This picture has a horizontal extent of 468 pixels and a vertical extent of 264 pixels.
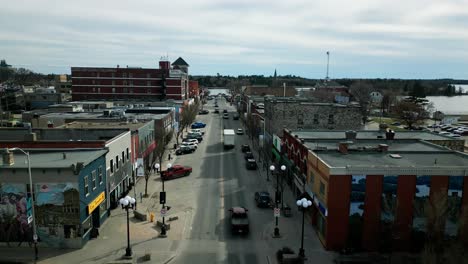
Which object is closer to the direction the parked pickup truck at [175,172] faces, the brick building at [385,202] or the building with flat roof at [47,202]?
the building with flat roof

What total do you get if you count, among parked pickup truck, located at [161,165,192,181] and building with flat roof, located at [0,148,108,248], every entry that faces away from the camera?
0

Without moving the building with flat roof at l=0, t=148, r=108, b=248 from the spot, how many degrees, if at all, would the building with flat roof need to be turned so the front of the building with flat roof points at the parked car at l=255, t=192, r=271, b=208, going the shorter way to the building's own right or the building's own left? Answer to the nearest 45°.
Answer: approximately 45° to the building's own left

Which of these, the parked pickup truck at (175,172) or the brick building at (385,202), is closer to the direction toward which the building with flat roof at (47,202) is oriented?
the brick building

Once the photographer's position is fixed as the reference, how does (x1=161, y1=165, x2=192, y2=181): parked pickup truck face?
facing the viewer and to the left of the viewer

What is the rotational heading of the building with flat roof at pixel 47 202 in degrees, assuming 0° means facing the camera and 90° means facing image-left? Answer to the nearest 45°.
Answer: approximately 315°

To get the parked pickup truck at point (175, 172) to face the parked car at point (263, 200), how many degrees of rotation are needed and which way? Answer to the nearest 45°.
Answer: approximately 90° to its left

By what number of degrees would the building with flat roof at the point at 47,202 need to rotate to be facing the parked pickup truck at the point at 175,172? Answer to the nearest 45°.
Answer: approximately 90° to its left

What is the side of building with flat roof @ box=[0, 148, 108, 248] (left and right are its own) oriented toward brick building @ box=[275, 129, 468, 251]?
front

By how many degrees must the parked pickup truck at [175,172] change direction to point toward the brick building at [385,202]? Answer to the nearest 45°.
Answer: approximately 90° to its left

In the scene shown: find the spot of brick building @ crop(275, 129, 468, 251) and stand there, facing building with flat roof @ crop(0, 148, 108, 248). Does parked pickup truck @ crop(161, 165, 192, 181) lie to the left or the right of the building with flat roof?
right

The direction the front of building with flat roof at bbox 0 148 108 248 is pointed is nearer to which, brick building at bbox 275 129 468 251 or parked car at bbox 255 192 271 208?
the brick building
